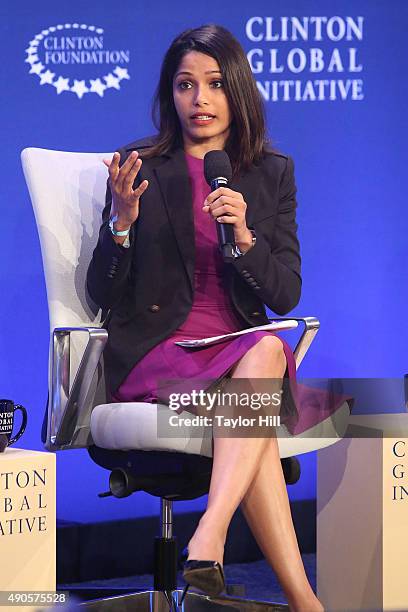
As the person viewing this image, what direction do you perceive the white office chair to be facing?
facing the viewer and to the right of the viewer

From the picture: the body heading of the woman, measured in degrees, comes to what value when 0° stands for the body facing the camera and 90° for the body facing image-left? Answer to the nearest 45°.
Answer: approximately 315°
